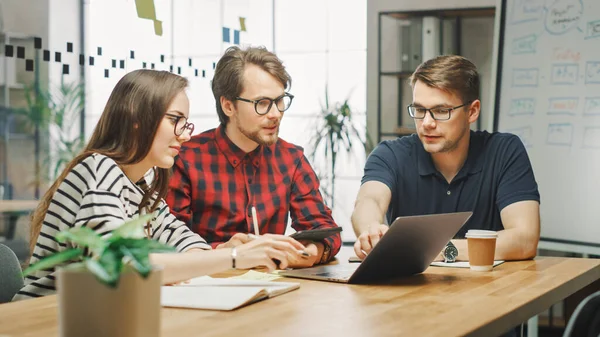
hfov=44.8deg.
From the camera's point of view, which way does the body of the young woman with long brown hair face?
to the viewer's right

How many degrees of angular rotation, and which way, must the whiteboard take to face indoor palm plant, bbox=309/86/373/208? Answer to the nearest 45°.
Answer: approximately 90° to its right

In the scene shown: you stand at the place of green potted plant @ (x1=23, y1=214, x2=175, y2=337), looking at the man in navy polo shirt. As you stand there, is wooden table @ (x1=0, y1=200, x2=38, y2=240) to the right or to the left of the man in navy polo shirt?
left

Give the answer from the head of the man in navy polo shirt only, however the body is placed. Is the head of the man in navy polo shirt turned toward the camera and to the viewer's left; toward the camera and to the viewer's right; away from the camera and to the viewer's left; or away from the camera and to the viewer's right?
toward the camera and to the viewer's left

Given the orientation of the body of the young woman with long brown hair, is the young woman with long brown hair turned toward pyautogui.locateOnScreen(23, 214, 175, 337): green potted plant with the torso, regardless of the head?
no

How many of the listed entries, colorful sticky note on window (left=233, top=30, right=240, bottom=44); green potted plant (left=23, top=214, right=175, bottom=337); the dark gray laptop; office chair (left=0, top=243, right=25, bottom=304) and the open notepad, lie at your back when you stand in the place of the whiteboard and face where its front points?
0

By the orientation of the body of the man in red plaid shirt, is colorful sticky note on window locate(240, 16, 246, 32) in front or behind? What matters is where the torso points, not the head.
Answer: behind

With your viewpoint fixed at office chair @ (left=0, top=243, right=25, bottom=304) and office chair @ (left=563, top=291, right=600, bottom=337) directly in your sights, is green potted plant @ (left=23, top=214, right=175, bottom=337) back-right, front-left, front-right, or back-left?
front-right

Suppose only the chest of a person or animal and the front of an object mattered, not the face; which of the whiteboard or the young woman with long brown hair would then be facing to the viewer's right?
the young woman with long brown hair

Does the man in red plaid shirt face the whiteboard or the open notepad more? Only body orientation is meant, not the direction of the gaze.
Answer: the open notepad

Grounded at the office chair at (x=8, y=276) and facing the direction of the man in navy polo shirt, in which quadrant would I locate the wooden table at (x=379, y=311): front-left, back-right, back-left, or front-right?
front-right

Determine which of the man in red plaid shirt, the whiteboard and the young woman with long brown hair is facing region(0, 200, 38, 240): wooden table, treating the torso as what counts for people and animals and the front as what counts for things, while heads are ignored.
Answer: the whiteboard

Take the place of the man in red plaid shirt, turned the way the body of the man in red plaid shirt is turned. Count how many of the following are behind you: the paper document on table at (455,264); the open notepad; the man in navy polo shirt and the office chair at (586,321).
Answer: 0
